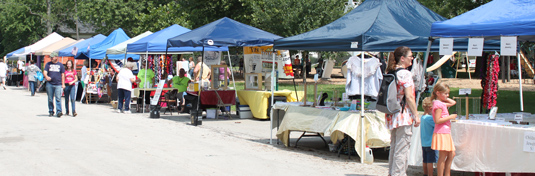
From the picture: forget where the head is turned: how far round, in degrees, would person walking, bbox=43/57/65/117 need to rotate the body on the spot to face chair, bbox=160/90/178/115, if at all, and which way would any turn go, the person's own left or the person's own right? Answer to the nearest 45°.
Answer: approximately 90° to the person's own left

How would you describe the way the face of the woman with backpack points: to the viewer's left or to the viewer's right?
to the viewer's right

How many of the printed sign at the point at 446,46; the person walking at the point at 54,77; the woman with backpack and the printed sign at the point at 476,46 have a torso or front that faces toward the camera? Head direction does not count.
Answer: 3

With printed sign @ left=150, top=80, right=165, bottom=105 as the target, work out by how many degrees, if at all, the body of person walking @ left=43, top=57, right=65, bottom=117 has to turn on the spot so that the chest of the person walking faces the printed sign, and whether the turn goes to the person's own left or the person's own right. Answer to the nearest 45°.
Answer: approximately 90° to the person's own left

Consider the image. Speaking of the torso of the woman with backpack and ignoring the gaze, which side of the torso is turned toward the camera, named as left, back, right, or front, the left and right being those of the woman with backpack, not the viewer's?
right
